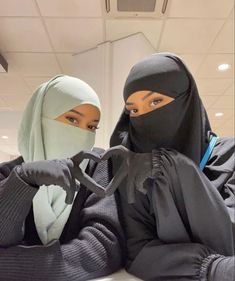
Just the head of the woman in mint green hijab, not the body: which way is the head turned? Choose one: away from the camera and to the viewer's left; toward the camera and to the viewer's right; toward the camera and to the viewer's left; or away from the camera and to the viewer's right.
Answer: toward the camera and to the viewer's right

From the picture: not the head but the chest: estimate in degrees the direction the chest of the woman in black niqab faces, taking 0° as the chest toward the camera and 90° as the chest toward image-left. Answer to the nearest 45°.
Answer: approximately 45°

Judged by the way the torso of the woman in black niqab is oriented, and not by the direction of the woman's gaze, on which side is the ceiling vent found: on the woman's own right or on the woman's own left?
on the woman's own right
